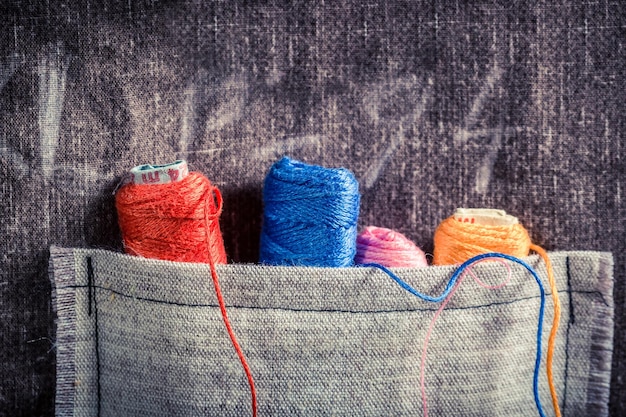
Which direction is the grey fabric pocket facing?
toward the camera
